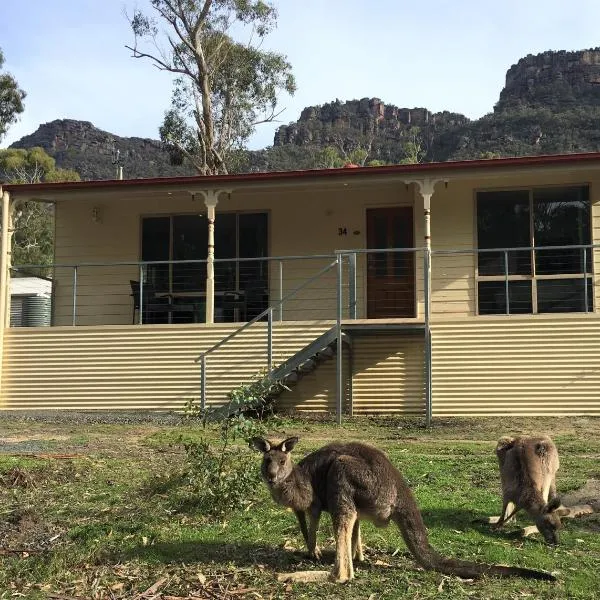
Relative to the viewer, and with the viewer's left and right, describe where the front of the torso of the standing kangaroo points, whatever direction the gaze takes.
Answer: facing to the left of the viewer

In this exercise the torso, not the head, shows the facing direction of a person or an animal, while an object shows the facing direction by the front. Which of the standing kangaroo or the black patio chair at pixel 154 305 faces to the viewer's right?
the black patio chair

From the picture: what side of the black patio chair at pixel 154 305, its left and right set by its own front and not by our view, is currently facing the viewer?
right

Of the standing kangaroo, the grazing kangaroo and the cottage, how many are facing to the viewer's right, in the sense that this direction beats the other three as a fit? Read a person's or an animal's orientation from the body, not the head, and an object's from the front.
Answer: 0

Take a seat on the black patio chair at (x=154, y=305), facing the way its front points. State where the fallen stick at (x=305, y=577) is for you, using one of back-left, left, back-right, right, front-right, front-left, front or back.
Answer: right

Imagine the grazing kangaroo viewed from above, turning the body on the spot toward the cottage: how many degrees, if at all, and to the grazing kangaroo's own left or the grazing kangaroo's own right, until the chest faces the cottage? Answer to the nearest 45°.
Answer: approximately 180°

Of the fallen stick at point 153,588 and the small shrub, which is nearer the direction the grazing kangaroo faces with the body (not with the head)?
the fallen stick

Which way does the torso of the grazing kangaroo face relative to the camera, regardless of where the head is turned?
toward the camera

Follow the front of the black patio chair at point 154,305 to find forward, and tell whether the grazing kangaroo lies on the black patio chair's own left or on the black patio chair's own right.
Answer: on the black patio chair's own right

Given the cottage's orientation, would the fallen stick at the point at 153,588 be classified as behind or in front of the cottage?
in front

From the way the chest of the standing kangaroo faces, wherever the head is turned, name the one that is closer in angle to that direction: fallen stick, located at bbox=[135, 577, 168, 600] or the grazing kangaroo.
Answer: the fallen stick

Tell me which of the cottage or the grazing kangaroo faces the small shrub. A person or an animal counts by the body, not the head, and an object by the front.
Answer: the cottage

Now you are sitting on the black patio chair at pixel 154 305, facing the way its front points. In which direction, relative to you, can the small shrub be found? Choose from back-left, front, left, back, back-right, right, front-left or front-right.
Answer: right

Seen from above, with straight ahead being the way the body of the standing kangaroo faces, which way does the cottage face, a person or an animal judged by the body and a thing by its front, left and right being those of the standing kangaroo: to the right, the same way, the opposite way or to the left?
to the left

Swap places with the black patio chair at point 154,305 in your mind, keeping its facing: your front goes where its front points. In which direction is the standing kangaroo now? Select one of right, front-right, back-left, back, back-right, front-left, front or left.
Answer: right
